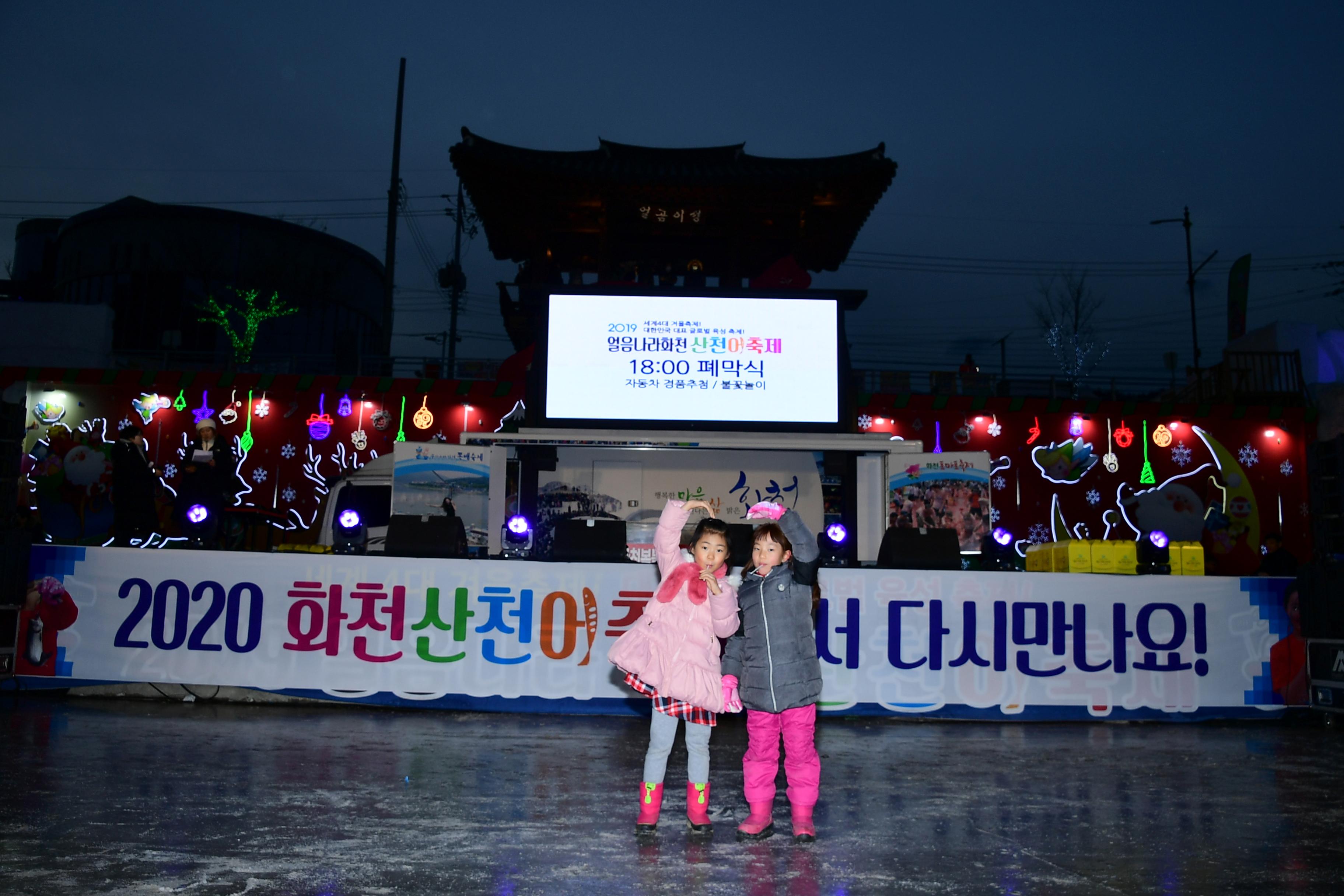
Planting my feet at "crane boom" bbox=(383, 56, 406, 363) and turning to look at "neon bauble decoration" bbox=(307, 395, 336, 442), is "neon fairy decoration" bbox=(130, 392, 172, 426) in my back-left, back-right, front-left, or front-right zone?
front-right

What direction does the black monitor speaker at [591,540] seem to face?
away from the camera

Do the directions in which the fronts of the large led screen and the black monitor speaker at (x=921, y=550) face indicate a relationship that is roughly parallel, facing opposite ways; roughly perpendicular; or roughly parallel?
roughly parallel, facing opposite ways

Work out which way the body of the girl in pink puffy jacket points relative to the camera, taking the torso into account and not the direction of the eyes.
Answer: toward the camera

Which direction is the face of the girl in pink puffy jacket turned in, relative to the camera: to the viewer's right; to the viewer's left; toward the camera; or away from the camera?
toward the camera

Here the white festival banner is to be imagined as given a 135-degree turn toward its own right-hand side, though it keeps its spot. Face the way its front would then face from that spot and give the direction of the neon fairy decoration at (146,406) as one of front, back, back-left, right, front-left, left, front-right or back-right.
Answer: front

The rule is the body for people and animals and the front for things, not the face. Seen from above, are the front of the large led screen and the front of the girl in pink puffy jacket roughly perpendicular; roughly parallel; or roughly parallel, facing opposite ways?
roughly parallel

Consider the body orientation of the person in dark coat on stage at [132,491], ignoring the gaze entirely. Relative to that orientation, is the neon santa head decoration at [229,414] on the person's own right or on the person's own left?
on the person's own left

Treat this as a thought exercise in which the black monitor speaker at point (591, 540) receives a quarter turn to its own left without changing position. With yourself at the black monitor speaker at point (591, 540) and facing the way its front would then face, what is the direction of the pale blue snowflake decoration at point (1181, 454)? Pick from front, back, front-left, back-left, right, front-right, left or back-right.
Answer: back-right

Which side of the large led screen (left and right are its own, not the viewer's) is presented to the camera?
front

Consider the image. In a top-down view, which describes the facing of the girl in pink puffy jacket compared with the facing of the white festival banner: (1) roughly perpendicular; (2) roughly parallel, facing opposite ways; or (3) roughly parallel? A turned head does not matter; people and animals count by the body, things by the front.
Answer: roughly parallel

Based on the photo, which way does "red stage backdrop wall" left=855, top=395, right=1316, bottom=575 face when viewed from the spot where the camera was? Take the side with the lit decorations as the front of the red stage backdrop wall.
facing the viewer

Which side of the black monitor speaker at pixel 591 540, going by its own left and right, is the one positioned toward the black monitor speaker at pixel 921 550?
right

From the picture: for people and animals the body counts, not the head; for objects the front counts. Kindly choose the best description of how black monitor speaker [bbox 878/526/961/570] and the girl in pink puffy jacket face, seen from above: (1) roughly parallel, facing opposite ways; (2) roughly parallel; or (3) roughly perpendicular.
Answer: roughly parallel, facing opposite ways

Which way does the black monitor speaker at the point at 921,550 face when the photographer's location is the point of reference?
facing away from the viewer
